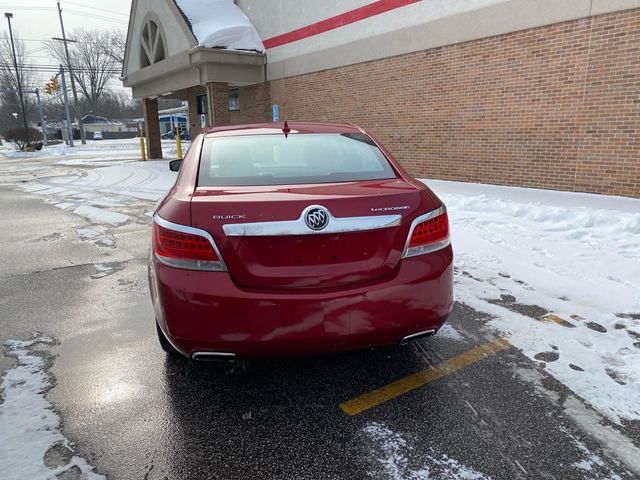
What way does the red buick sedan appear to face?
away from the camera

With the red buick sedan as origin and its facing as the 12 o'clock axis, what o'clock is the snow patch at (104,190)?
The snow patch is roughly at 11 o'clock from the red buick sedan.

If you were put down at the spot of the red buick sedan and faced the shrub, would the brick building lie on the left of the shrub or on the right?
right

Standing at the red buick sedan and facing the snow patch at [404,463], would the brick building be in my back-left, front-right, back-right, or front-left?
back-left

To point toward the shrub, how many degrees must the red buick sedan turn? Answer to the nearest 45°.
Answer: approximately 45° to its left

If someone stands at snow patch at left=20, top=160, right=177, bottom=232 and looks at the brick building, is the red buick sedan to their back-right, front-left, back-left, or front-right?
front-right

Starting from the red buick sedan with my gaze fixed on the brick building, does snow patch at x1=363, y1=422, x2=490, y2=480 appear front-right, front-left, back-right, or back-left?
back-right

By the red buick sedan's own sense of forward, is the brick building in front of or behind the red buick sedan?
in front
